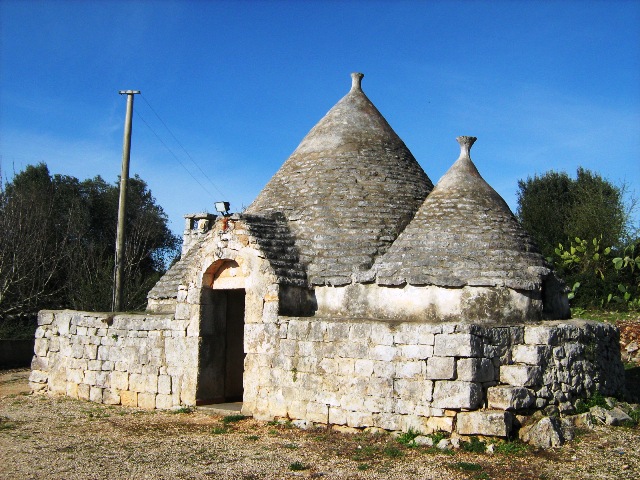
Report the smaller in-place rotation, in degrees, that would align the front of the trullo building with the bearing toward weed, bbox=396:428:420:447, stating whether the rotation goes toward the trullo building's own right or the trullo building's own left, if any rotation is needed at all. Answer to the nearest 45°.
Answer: approximately 45° to the trullo building's own left

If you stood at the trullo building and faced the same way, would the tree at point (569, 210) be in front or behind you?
behind

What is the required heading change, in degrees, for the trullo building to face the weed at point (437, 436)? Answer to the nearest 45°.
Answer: approximately 90° to its left

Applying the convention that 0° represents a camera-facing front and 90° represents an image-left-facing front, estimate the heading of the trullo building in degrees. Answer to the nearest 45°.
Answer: approximately 45°

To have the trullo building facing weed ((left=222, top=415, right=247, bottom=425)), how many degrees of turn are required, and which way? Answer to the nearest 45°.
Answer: approximately 45° to its right

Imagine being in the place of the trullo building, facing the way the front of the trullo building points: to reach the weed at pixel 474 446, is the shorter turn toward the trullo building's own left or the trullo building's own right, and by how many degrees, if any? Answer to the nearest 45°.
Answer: approximately 90° to the trullo building's own left
